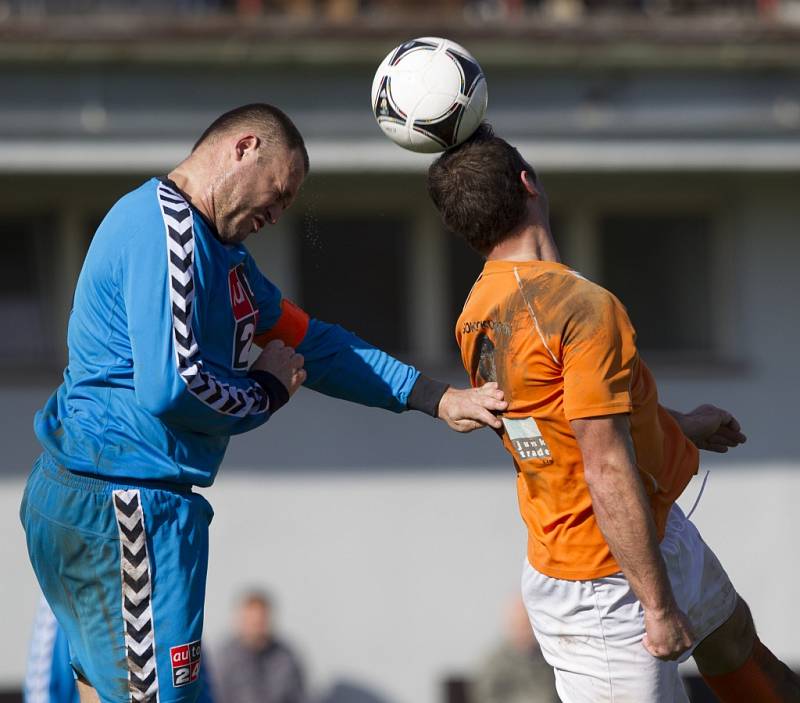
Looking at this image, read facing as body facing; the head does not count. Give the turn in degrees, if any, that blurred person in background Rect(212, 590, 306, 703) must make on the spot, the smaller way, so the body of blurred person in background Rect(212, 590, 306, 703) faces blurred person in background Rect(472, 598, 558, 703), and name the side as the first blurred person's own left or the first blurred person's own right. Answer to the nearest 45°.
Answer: approximately 45° to the first blurred person's own left

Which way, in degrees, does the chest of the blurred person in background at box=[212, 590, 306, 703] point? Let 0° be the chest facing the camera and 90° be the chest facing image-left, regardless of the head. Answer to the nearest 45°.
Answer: approximately 0°
